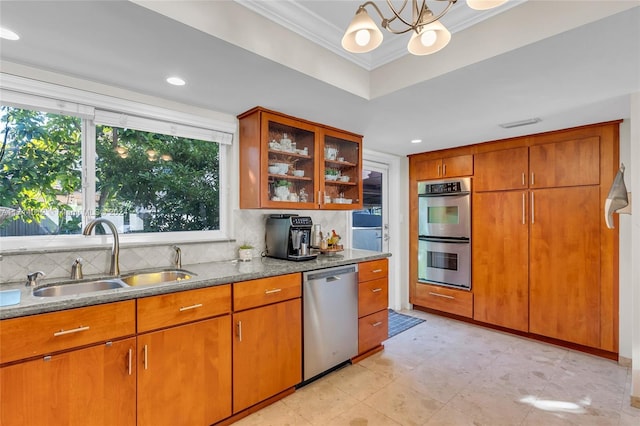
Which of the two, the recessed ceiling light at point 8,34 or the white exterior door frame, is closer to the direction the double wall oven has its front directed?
the recessed ceiling light

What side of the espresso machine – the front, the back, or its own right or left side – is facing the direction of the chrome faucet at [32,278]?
right

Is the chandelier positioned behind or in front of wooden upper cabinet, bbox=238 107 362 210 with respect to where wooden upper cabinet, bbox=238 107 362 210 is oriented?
in front

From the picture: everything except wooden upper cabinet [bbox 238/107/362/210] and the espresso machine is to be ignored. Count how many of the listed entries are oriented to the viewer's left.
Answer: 0

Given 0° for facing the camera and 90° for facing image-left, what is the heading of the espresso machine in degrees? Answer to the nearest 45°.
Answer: approximately 315°

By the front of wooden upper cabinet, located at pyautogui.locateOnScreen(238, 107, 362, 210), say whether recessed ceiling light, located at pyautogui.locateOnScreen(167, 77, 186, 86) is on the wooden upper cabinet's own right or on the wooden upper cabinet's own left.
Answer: on the wooden upper cabinet's own right

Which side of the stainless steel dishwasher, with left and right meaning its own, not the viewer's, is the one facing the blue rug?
left

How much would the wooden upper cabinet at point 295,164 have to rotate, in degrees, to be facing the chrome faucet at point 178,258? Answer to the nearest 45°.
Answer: approximately 90° to its right

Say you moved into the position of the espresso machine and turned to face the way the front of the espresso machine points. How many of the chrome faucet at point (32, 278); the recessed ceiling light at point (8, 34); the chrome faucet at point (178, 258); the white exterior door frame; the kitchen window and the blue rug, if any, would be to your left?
2
